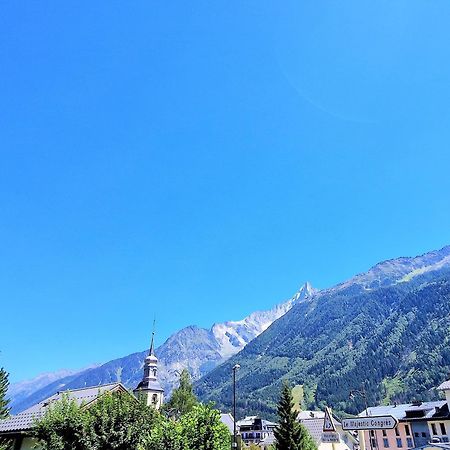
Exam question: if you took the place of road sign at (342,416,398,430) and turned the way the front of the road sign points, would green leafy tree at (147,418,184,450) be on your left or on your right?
on your right

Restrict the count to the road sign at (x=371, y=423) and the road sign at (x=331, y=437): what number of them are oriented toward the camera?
2

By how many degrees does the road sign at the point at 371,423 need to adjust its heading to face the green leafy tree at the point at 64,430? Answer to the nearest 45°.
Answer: approximately 90° to its right

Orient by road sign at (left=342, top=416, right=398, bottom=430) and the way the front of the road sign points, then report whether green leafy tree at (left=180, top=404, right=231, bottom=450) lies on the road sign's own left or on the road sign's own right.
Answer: on the road sign's own right

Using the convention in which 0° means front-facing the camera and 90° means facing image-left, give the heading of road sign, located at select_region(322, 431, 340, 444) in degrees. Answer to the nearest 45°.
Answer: approximately 0°

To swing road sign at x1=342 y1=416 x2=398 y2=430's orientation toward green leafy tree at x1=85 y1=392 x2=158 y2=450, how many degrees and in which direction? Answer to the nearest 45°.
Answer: approximately 90° to its right
